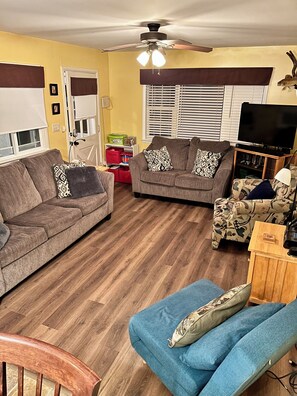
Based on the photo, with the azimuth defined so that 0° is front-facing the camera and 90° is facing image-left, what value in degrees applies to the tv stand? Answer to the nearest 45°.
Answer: approximately 45°

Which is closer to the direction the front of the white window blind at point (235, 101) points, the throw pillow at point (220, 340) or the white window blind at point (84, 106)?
the throw pillow

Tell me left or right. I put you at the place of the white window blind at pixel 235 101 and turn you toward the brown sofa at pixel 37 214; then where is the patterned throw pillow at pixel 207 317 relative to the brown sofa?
left

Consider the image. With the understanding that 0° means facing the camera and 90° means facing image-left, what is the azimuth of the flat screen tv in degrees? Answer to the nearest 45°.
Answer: approximately 45°

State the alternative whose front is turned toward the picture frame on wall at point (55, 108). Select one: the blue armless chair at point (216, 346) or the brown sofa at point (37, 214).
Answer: the blue armless chair

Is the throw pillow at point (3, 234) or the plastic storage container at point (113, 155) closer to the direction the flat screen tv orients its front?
the throw pillow

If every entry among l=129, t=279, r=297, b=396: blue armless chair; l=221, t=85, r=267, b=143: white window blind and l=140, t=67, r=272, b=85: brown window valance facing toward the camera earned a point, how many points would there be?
2

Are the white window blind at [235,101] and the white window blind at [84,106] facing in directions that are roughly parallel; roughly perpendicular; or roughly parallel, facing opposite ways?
roughly perpendicular

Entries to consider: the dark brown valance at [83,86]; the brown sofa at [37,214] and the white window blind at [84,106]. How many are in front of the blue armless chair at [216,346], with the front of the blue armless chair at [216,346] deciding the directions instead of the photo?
3

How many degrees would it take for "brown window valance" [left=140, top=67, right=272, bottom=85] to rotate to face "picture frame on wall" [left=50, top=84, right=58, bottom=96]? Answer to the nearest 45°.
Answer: approximately 45° to its right

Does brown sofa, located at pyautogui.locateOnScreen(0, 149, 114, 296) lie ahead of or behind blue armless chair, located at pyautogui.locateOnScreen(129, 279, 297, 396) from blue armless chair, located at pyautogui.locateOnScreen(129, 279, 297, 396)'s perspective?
ahead
